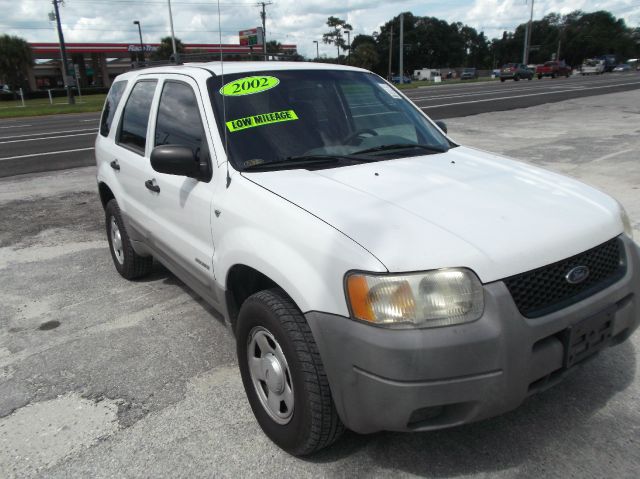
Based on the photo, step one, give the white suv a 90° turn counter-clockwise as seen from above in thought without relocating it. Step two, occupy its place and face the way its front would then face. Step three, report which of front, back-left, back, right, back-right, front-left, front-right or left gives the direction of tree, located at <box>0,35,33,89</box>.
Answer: left

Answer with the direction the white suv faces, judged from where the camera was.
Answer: facing the viewer and to the right of the viewer

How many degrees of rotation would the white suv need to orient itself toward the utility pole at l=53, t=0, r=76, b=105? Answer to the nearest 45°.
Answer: approximately 180°
